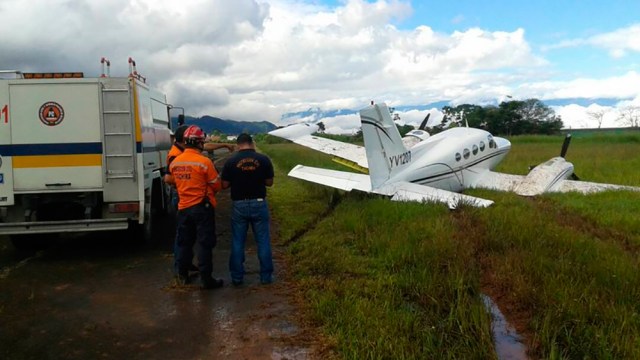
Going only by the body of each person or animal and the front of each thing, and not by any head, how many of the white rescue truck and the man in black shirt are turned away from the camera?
2

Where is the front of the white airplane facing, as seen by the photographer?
facing away from the viewer and to the right of the viewer

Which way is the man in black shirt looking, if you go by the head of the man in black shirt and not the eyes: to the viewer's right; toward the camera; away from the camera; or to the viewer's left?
away from the camera

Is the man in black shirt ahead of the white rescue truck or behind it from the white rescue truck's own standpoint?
behind

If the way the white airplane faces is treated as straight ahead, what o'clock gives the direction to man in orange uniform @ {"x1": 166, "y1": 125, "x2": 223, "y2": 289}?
The man in orange uniform is roughly at 5 o'clock from the white airplane.

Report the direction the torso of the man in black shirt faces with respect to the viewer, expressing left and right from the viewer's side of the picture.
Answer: facing away from the viewer

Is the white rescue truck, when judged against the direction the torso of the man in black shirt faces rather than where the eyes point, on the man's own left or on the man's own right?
on the man's own left

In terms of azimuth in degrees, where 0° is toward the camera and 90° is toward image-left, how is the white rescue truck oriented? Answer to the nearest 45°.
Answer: approximately 180°

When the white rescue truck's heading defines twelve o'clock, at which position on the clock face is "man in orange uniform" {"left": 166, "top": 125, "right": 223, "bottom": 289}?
The man in orange uniform is roughly at 5 o'clock from the white rescue truck.
